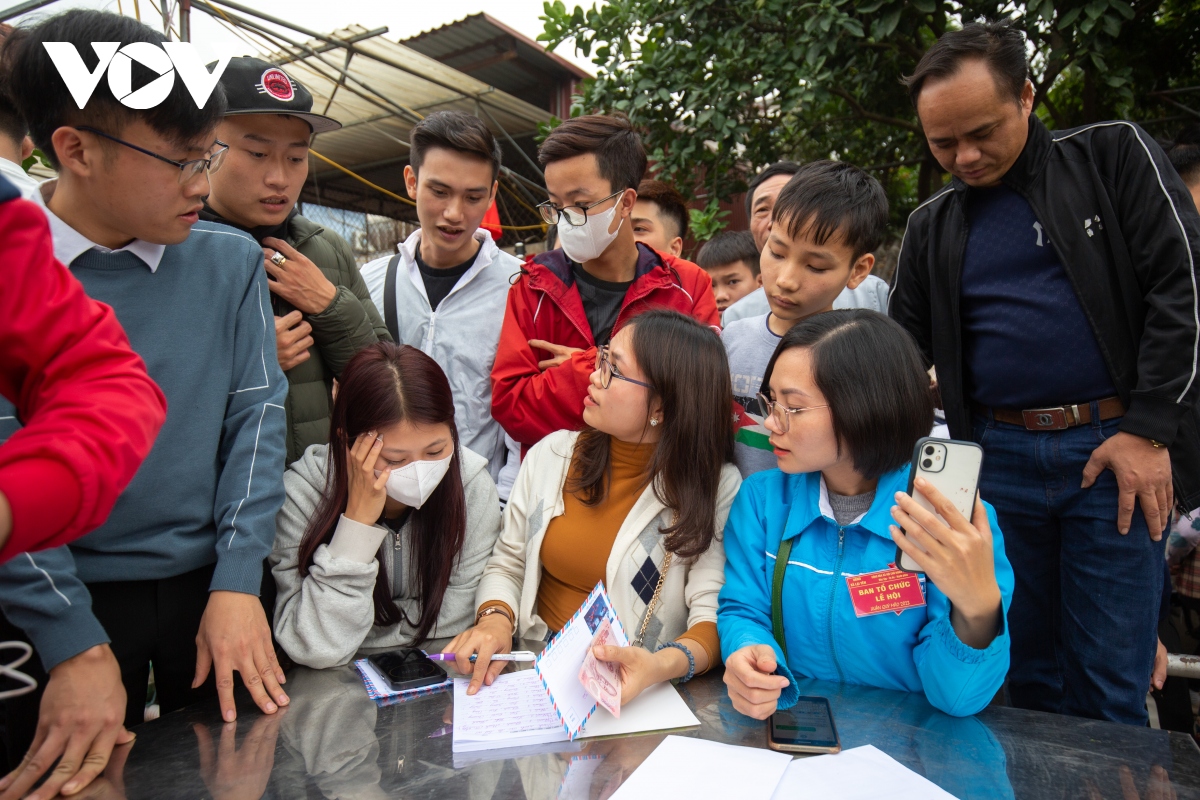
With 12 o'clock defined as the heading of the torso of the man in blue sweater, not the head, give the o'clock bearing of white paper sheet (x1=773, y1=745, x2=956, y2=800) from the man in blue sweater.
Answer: The white paper sheet is roughly at 12 o'clock from the man in blue sweater.

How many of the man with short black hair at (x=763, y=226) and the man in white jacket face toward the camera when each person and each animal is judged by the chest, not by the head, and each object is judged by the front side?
2

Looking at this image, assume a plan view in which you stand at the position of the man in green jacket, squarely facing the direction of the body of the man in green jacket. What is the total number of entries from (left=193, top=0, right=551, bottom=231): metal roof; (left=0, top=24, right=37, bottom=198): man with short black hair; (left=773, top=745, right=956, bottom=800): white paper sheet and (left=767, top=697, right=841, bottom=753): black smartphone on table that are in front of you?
2

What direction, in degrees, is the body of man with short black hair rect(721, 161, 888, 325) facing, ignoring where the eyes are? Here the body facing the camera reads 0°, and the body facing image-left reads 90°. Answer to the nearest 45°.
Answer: approximately 0°

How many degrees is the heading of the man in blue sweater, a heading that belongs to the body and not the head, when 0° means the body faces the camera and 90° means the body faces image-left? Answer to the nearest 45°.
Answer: approximately 315°

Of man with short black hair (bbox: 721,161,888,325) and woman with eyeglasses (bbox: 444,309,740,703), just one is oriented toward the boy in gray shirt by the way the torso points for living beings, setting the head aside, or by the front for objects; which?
the man with short black hair

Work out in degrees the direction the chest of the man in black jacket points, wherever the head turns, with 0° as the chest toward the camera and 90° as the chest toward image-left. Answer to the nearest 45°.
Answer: approximately 45°
